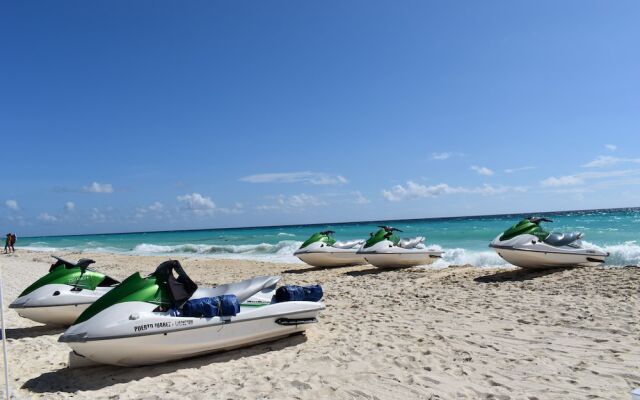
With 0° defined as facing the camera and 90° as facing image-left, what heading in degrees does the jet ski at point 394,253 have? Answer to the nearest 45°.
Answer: approximately 90°

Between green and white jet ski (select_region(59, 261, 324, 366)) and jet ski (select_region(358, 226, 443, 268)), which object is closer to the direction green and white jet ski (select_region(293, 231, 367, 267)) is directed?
the green and white jet ski

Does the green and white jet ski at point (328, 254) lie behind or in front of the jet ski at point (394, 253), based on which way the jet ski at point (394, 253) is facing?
in front

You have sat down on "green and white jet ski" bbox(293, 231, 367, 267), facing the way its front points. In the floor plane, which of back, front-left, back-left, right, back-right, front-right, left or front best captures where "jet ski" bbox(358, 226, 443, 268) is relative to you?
back-left

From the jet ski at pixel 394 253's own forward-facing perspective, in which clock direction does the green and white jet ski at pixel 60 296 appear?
The green and white jet ski is roughly at 10 o'clock from the jet ski.

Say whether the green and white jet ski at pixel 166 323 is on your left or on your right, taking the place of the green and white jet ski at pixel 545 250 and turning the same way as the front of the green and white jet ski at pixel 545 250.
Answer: on your left

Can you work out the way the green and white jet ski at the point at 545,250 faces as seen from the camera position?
facing to the left of the viewer

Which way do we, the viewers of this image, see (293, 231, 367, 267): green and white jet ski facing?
facing to the left of the viewer

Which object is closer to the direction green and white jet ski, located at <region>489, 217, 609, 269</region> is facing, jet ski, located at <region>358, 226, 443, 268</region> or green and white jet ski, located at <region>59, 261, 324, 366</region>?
the jet ski

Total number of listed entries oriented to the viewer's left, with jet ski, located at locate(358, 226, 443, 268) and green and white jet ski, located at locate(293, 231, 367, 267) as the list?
2

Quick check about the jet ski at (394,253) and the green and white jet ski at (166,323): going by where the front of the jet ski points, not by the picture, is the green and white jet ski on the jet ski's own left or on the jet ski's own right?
on the jet ski's own left

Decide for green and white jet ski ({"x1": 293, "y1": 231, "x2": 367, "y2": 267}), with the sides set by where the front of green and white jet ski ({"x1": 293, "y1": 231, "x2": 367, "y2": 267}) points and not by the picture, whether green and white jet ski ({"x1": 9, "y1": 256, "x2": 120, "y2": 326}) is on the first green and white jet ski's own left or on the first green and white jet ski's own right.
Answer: on the first green and white jet ski's own left

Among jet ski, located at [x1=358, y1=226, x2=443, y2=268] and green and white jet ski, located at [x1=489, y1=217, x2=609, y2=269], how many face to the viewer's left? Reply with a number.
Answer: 2
